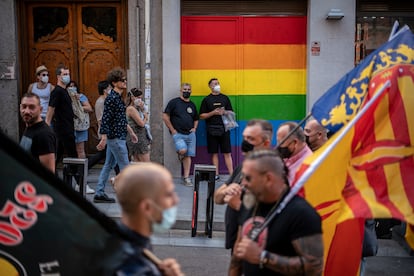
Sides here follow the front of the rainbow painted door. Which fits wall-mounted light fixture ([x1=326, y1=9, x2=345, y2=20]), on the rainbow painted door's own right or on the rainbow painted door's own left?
on the rainbow painted door's own left

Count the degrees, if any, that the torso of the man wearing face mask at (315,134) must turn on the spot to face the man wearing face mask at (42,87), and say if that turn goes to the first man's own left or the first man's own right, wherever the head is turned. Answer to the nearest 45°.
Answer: approximately 45° to the first man's own right

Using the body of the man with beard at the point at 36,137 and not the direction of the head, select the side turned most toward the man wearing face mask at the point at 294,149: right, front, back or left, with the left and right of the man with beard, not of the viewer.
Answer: left

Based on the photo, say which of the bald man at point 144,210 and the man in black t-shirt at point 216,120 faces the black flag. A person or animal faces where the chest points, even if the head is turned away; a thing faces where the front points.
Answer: the man in black t-shirt
